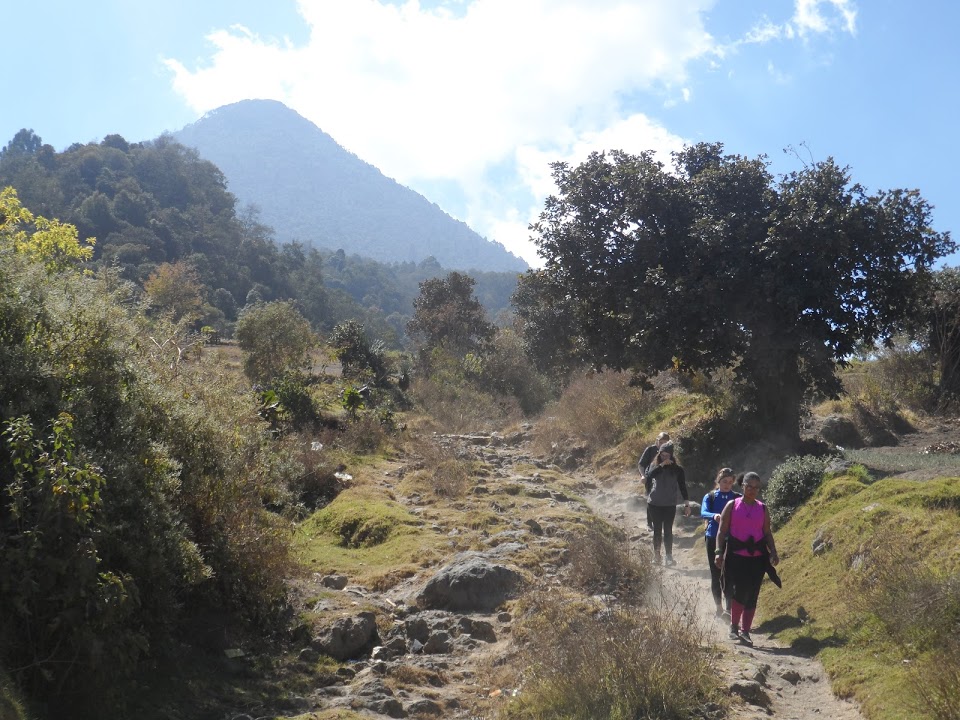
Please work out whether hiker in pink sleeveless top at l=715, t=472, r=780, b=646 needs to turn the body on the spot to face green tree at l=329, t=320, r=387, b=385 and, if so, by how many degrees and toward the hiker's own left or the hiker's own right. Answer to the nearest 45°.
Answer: approximately 135° to the hiker's own right

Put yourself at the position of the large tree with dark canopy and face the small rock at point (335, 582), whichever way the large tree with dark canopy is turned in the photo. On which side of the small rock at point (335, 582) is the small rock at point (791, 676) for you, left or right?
left

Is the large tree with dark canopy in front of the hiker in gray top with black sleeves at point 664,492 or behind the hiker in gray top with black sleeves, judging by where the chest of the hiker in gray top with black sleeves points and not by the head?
behind

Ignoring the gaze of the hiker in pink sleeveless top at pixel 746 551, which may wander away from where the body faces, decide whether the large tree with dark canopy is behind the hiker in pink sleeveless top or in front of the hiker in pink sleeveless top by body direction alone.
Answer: behind

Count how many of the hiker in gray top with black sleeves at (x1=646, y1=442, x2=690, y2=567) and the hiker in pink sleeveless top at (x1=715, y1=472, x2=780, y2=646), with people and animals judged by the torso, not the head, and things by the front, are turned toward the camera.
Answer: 2

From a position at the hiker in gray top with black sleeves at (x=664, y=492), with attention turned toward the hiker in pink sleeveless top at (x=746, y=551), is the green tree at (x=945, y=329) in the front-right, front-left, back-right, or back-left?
back-left

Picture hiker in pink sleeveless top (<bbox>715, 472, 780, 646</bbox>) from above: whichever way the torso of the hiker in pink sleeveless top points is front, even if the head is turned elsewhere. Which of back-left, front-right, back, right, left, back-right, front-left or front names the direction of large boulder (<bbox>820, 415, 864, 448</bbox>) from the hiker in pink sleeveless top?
back

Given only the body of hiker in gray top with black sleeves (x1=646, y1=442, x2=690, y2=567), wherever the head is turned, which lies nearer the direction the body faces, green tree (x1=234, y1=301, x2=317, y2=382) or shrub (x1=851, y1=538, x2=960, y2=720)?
the shrub

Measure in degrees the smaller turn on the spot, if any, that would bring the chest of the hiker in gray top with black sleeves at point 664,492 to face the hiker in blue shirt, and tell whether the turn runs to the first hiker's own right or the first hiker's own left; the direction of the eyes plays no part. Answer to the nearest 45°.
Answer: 0° — they already face them

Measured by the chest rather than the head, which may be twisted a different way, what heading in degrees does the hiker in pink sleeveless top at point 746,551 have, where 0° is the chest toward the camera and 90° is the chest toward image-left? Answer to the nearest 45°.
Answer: approximately 0°

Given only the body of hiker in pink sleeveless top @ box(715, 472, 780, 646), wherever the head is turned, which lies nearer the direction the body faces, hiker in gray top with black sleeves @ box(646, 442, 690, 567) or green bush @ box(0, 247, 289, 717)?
the green bush
